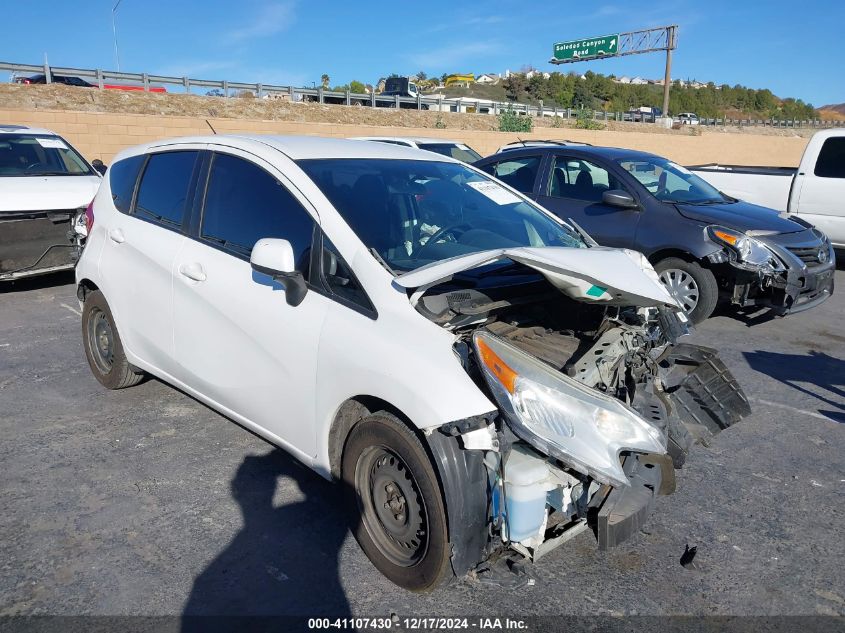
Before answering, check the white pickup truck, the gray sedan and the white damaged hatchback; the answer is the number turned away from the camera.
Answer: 0

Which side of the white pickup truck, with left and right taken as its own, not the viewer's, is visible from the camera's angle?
right

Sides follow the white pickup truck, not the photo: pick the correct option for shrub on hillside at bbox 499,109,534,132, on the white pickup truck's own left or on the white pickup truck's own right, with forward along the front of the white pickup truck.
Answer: on the white pickup truck's own left

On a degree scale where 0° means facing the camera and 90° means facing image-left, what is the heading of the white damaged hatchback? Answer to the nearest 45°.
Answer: approximately 315°

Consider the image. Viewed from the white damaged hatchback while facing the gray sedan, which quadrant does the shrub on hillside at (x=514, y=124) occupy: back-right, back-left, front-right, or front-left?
front-left

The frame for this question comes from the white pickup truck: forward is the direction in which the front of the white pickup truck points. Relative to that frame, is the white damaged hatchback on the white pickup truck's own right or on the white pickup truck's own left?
on the white pickup truck's own right

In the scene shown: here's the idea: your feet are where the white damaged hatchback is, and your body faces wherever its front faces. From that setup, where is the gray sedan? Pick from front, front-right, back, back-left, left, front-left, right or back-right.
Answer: left

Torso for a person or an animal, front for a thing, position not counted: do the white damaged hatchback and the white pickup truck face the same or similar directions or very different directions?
same or similar directions

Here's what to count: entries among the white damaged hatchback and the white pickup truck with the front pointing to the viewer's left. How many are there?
0

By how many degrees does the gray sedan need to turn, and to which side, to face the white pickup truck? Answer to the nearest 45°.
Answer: approximately 90° to its left

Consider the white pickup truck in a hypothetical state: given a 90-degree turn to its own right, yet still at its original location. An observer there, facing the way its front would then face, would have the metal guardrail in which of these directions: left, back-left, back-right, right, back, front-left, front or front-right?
back-right

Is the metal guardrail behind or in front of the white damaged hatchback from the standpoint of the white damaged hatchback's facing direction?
behind
